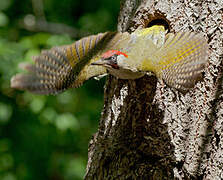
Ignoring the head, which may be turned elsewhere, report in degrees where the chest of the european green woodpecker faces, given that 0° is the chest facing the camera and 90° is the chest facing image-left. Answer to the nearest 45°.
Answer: approximately 45°
